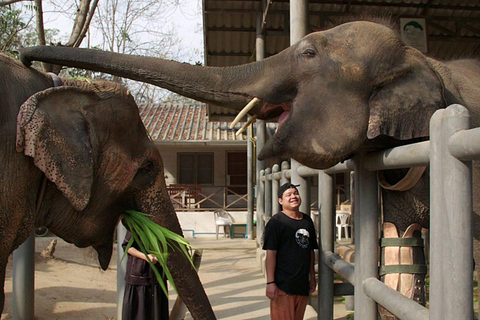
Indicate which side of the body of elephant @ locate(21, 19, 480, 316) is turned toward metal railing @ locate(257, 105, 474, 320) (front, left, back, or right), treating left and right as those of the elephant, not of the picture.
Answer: left

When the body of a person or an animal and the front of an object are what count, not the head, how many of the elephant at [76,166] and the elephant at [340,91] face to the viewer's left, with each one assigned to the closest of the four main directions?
1

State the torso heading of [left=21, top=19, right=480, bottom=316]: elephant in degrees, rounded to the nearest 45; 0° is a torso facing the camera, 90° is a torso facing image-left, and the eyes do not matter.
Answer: approximately 90°

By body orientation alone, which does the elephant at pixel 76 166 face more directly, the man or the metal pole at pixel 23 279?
the man

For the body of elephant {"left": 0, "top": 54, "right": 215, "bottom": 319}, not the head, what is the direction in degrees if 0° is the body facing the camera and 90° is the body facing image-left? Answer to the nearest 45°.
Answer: approximately 270°

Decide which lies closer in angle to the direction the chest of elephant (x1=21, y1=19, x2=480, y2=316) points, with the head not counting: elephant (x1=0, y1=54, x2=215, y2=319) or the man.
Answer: the elephant

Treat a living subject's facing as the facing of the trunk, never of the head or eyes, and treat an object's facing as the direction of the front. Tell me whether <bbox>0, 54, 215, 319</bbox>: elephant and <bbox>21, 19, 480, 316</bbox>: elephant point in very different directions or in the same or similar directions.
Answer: very different directions
